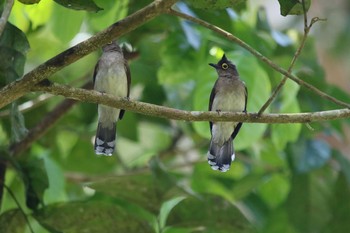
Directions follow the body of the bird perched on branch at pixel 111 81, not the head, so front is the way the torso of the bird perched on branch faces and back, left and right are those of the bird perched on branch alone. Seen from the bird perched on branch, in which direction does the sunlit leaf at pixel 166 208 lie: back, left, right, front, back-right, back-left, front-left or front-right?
left

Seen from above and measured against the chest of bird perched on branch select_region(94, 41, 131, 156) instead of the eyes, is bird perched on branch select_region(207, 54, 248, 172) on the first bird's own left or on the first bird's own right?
on the first bird's own left

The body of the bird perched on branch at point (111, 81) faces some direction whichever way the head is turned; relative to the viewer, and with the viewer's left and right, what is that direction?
facing the viewer

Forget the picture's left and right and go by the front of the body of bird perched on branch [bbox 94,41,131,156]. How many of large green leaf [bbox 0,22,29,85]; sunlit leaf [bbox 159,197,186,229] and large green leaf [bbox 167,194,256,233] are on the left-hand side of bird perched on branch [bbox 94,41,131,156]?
2

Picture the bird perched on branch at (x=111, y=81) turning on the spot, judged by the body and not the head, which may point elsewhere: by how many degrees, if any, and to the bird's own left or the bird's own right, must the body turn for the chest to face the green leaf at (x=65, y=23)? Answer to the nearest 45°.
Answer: approximately 135° to the bird's own right
